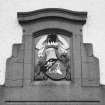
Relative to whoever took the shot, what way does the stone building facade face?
facing the viewer
